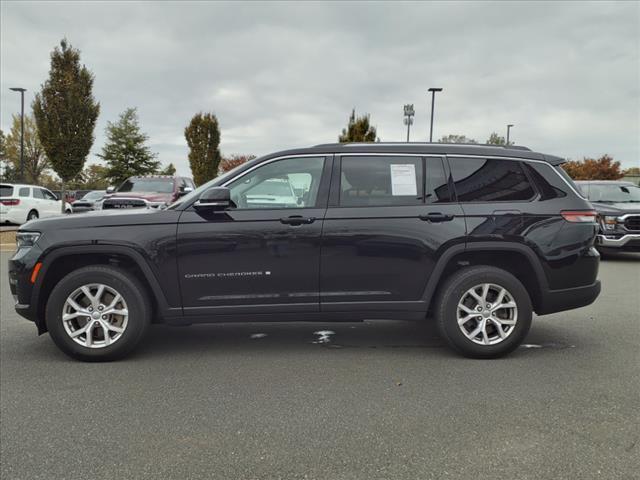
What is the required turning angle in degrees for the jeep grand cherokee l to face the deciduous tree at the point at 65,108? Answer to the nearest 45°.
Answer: approximately 45° to its right

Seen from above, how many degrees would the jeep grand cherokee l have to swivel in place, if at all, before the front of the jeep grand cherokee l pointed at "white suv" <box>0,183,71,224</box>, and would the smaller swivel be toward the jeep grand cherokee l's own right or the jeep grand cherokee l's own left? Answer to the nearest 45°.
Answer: approximately 45° to the jeep grand cherokee l's own right

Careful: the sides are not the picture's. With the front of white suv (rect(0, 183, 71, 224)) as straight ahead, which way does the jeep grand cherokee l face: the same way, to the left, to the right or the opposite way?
to the left

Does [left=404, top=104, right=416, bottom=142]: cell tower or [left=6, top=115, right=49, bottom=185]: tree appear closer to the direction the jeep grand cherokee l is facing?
the tree

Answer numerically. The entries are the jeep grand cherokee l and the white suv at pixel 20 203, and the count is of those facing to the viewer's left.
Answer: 1

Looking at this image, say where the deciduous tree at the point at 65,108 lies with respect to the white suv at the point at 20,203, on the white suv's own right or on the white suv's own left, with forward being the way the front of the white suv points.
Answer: on the white suv's own right

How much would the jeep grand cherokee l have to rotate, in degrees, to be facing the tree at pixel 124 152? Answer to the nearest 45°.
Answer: approximately 90° to its right

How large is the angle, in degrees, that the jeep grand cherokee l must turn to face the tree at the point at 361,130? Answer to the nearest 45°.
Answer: approximately 90° to its right

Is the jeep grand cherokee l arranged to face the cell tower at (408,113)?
no

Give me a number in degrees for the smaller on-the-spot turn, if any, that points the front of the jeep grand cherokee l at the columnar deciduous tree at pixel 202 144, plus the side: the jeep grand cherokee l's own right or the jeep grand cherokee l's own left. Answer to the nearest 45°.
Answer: approximately 90° to the jeep grand cherokee l's own right

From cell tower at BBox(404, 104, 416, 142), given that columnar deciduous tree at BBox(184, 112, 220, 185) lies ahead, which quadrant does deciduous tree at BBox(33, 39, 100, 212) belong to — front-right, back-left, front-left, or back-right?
front-left

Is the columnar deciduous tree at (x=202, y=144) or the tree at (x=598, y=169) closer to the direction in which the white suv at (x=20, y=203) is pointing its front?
the columnar deciduous tree

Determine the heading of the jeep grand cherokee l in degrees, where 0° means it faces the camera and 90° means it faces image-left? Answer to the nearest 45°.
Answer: approximately 90°

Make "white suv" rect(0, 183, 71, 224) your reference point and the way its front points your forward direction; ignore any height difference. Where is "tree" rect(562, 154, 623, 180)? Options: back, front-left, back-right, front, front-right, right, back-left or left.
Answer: front-right

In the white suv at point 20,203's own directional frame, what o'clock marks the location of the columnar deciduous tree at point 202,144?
The columnar deciduous tree is roughly at 12 o'clock from the white suv.

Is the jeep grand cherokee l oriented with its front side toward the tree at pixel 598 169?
no

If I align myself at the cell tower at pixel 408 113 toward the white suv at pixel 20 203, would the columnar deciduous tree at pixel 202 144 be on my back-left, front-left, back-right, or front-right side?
front-right
